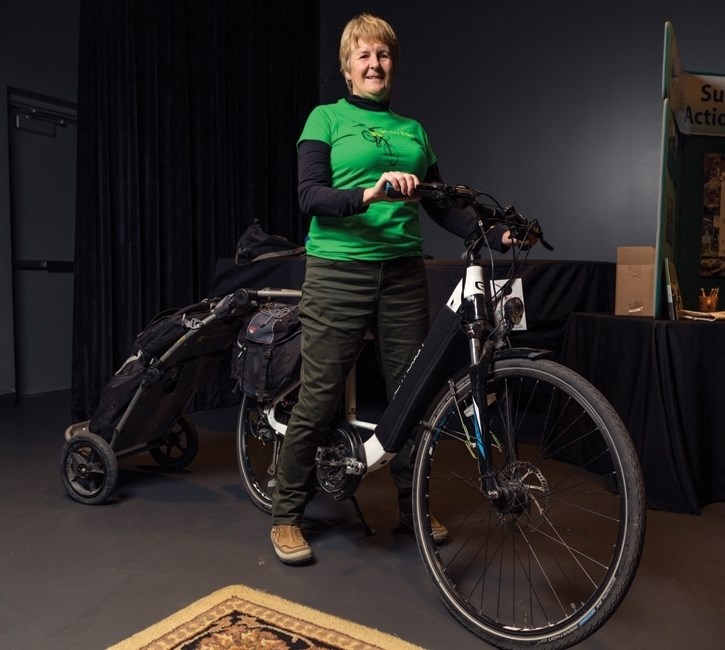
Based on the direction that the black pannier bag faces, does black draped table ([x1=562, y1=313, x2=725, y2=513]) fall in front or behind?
behind

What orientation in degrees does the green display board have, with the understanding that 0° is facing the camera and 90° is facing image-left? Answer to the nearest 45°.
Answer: approximately 0°

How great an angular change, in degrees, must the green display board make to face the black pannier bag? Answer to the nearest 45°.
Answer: approximately 45° to its right

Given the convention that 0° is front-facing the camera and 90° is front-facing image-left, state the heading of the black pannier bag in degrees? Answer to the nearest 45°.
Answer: approximately 45°

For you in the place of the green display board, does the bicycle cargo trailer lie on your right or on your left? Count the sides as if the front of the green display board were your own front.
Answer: on your right

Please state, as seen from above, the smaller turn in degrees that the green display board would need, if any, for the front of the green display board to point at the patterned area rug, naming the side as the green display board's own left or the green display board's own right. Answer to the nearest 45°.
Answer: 0° — it already faces it
